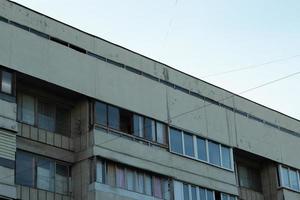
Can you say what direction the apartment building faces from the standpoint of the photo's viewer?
facing the viewer and to the right of the viewer
